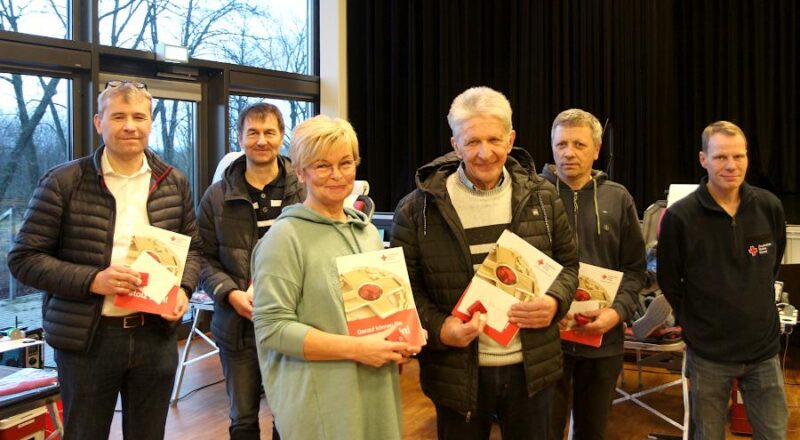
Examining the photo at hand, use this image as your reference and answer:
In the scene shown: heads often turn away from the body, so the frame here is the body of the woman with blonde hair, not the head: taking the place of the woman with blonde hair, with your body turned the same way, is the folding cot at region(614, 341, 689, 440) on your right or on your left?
on your left

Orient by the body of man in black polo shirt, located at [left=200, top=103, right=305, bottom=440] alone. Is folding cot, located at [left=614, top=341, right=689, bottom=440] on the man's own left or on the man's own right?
on the man's own left

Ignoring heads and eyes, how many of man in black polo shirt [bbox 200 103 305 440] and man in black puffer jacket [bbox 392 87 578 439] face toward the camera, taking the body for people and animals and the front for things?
2

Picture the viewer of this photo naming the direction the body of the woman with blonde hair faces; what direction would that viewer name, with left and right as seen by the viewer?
facing the viewer and to the right of the viewer

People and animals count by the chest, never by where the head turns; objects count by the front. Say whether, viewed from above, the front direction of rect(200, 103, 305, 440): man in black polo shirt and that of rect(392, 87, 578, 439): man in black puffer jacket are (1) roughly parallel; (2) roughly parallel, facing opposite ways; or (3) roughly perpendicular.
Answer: roughly parallel

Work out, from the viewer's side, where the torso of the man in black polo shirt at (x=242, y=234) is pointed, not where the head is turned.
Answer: toward the camera

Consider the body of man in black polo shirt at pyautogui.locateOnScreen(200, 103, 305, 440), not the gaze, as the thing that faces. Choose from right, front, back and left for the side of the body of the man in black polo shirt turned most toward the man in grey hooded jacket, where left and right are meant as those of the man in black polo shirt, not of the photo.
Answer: left

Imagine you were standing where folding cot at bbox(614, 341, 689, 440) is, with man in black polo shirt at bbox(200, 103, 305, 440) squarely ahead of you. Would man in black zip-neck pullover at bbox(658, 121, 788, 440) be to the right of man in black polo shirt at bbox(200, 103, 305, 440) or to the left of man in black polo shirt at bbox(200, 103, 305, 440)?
left

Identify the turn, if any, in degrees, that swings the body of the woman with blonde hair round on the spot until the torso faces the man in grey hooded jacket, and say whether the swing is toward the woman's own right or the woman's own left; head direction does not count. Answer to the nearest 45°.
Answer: approximately 90° to the woman's own left
